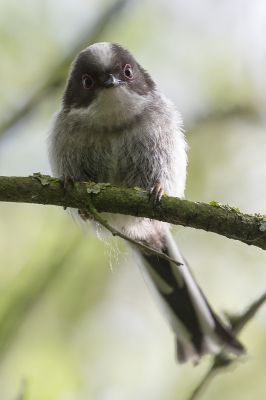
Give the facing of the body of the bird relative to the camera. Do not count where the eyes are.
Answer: toward the camera
